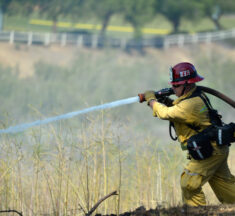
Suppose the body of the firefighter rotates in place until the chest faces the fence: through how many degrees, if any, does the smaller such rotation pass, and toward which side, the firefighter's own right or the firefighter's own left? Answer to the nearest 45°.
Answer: approximately 90° to the firefighter's own right

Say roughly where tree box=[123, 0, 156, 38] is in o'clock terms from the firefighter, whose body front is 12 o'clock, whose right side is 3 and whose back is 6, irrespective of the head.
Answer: The tree is roughly at 3 o'clock from the firefighter.

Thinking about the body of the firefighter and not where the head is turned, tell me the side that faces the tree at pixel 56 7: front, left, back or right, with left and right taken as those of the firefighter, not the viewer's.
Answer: right

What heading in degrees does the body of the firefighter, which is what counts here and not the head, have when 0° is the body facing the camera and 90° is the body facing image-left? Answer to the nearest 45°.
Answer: approximately 90°
